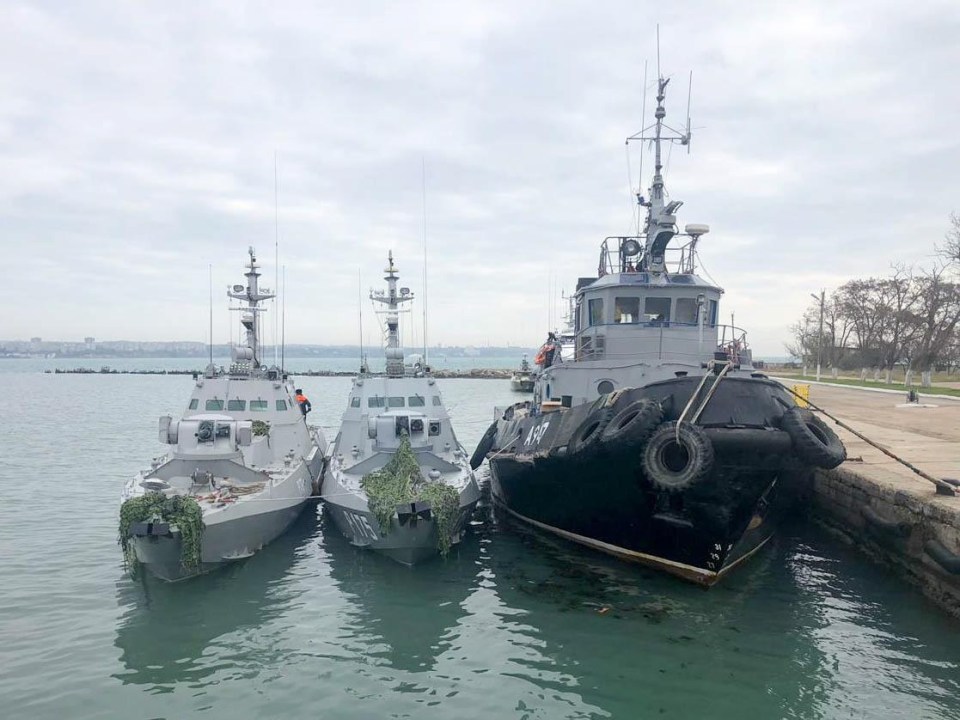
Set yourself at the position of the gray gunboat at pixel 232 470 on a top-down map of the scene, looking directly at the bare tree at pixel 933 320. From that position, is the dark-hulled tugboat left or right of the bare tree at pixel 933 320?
right

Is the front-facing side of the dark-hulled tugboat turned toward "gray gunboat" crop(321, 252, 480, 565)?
no

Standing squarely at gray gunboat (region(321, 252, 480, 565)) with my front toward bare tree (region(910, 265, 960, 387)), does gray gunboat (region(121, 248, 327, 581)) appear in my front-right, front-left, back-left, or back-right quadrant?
back-left

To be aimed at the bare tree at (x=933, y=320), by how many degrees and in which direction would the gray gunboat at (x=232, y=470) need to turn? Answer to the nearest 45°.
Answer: approximately 135° to its left

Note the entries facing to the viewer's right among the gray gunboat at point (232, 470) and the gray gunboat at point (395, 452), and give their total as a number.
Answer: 0

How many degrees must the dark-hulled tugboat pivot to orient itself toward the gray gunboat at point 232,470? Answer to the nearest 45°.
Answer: approximately 135° to its right

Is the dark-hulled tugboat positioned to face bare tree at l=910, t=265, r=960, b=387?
no

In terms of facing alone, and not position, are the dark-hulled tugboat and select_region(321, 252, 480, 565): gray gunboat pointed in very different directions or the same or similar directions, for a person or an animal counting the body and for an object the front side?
same or similar directions

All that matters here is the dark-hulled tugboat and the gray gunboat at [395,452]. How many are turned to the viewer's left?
0

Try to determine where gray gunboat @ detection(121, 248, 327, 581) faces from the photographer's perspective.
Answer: facing the viewer and to the left of the viewer

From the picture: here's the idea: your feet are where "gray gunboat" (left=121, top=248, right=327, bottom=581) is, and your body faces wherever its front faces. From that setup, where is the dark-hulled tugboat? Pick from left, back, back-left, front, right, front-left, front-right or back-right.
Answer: left

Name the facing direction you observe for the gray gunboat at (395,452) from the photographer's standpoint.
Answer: facing the viewer

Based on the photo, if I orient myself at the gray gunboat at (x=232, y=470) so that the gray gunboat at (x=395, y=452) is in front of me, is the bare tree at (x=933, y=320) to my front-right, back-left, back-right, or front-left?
front-left
